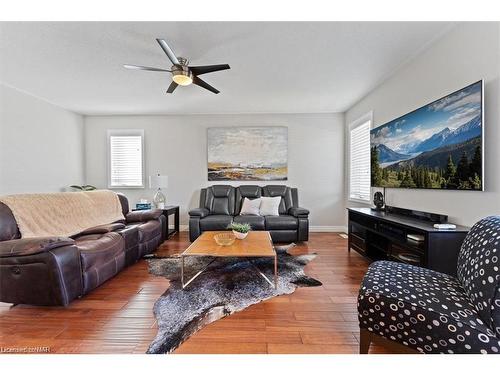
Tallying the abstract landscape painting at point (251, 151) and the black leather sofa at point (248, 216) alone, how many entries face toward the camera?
2

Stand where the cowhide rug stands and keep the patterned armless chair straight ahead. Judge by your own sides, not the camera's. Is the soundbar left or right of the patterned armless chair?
left

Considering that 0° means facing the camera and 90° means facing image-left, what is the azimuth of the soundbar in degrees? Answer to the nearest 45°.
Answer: approximately 45°

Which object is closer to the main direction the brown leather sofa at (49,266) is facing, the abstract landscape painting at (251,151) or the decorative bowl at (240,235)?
the decorative bowl

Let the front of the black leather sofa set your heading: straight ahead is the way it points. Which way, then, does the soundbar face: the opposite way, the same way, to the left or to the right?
to the right
